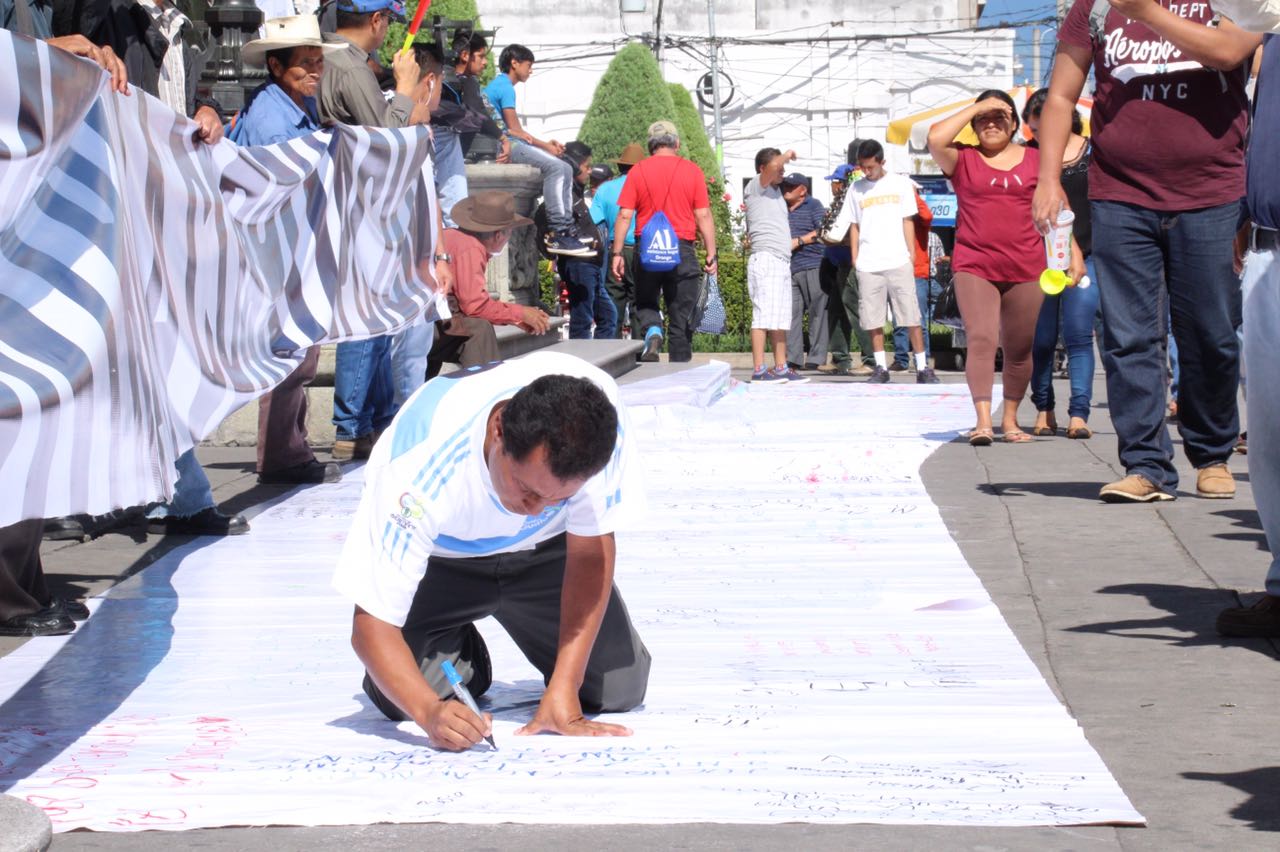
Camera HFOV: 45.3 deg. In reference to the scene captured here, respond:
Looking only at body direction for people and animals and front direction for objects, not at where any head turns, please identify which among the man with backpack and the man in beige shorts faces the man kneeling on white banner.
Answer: the man in beige shorts

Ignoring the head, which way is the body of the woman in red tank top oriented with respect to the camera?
toward the camera

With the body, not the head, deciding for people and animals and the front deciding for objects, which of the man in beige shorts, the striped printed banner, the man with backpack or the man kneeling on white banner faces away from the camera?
the man with backpack

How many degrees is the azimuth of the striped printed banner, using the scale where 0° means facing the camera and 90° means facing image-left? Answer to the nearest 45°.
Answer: approximately 315°

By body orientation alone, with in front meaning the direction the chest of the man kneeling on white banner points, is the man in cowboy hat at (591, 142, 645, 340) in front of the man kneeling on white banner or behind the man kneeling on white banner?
behind

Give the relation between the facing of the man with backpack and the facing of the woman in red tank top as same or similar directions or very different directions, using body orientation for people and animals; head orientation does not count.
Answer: very different directions

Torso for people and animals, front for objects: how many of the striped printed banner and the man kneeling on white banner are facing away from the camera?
0

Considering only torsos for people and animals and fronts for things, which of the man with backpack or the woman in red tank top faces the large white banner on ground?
the woman in red tank top

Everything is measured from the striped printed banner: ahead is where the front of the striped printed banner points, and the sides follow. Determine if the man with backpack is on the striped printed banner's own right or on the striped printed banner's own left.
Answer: on the striped printed banner's own left

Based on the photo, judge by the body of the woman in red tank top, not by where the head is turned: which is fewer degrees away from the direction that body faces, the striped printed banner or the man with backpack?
the striped printed banner

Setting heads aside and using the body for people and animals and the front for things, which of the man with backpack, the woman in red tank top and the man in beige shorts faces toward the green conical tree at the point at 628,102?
the man with backpack

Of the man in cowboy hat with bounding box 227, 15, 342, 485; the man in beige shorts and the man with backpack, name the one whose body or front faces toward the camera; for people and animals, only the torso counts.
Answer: the man in beige shorts

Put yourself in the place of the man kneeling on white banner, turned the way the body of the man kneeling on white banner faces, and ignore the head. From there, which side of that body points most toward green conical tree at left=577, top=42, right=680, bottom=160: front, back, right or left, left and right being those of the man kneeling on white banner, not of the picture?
back

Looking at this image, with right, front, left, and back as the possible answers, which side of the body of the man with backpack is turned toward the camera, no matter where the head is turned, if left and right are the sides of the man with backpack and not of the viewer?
back
